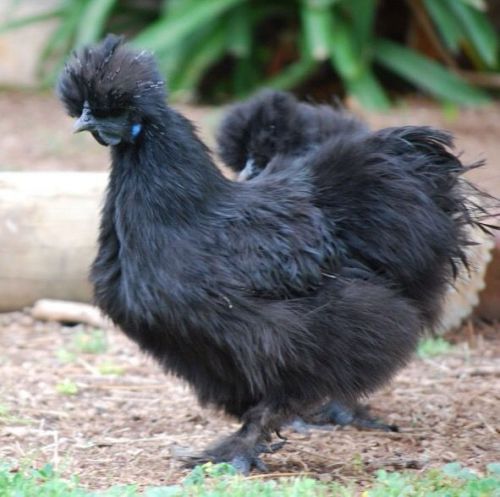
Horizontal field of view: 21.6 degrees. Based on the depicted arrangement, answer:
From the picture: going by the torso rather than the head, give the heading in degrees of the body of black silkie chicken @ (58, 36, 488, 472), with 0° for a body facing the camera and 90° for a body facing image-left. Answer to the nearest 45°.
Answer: approximately 90°

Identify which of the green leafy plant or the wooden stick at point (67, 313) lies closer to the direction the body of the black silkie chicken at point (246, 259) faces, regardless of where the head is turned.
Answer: the wooden stick

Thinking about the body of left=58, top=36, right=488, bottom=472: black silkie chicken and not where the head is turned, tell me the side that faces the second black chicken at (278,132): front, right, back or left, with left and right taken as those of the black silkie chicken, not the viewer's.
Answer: right

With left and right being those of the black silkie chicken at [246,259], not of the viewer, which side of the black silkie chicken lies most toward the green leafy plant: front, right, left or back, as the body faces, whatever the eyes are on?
right

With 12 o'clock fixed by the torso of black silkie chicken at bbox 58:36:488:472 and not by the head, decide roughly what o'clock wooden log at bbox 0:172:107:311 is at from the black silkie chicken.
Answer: The wooden log is roughly at 2 o'clock from the black silkie chicken.

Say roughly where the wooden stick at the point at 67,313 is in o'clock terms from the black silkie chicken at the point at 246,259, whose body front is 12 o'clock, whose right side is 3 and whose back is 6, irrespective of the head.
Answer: The wooden stick is roughly at 2 o'clock from the black silkie chicken.

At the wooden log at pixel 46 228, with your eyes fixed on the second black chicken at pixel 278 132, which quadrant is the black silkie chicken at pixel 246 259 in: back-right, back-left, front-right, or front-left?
front-right

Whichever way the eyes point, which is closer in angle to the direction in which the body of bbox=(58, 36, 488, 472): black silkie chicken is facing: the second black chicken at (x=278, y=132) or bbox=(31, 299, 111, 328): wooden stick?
the wooden stick
